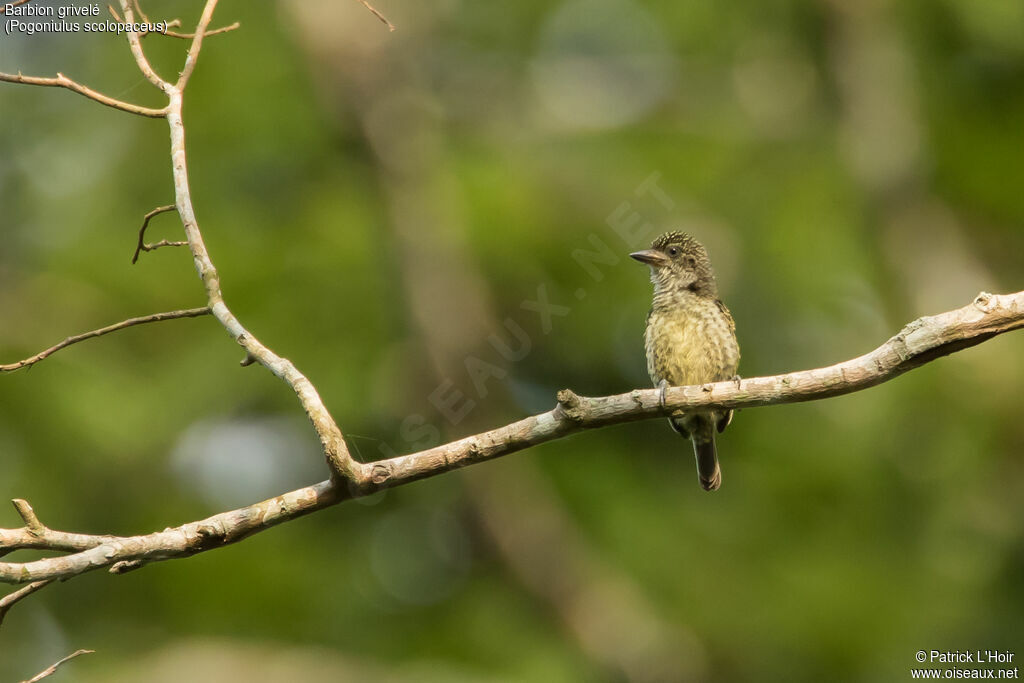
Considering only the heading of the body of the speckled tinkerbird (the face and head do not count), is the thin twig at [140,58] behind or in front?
in front

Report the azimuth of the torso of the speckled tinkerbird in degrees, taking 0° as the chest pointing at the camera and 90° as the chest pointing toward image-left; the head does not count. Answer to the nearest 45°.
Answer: approximately 45°

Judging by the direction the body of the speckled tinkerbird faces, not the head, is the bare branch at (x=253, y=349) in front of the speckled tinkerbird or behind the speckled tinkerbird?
in front
